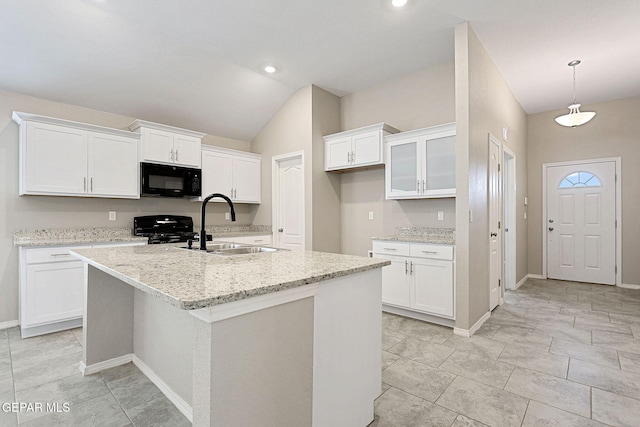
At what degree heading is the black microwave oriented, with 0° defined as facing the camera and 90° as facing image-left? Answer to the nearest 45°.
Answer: approximately 315°

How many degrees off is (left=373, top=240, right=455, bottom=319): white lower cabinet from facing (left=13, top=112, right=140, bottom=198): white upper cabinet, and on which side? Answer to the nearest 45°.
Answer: approximately 45° to its right

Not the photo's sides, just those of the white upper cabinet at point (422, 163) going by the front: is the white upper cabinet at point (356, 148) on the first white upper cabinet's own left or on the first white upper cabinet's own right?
on the first white upper cabinet's own right
